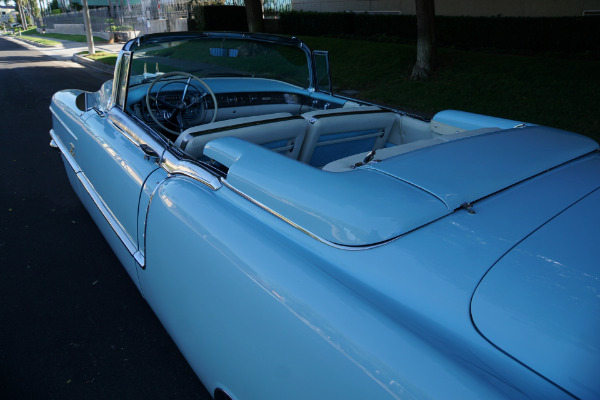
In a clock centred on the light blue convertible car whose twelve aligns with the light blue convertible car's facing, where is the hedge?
The hedge is roughly at 2 o'clock from the light blue convertible car.

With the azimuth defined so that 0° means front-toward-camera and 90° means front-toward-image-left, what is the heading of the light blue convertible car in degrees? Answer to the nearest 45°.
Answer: approximately 135°
